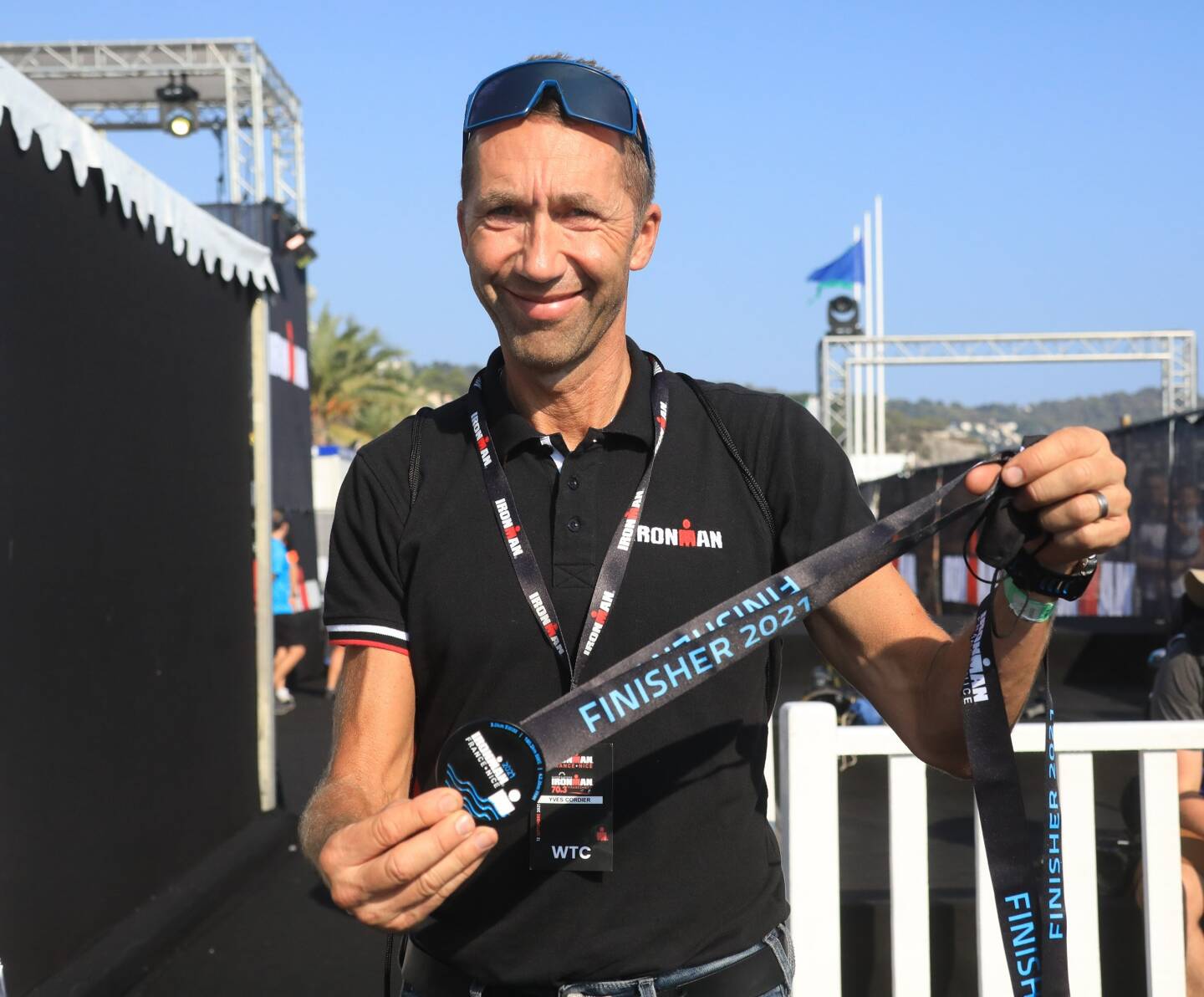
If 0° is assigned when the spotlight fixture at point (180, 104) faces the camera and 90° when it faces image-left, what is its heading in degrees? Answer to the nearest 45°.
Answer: approximately 0°

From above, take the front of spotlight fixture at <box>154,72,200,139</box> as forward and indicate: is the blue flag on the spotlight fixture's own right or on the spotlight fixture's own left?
on the spotlight fixture's own left

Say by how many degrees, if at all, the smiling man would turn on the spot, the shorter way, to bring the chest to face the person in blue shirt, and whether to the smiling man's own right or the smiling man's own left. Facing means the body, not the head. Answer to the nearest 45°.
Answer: approximately 180°

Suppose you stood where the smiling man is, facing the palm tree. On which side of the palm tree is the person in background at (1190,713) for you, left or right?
right

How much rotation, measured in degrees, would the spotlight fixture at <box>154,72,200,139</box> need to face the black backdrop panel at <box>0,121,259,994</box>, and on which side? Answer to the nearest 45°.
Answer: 0° — it already faces it

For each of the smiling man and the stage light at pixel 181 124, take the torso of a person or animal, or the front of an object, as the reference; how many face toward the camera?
2

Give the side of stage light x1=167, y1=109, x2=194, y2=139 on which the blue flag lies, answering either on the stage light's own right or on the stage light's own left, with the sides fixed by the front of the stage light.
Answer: on the stage light's own left

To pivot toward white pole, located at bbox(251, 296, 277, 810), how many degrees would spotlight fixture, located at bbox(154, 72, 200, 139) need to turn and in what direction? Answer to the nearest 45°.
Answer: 0° — it already faces it

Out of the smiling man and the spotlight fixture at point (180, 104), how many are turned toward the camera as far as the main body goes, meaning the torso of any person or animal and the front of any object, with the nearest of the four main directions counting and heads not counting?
2
